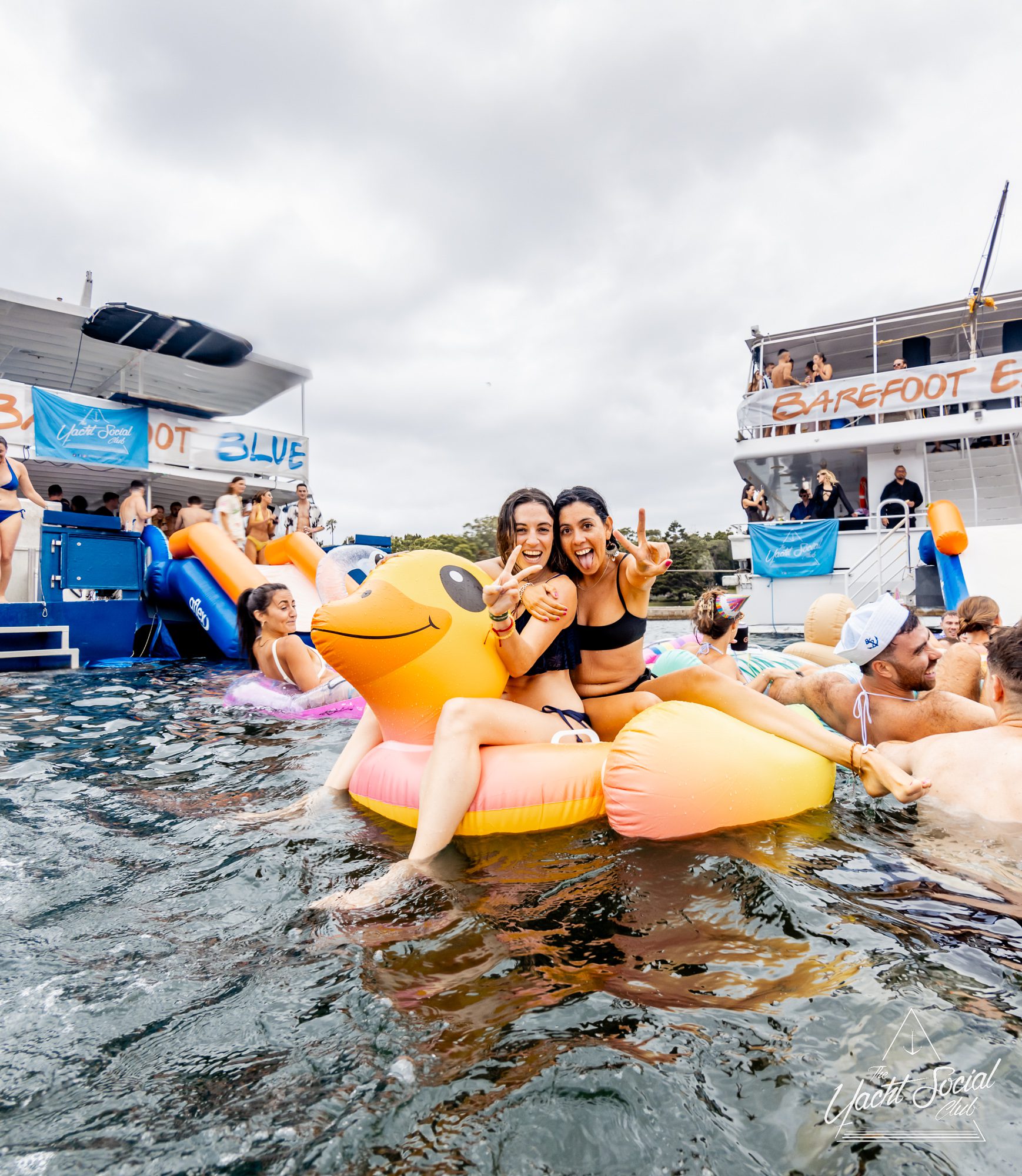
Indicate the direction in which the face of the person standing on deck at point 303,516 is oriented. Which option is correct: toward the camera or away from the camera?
toward the camera

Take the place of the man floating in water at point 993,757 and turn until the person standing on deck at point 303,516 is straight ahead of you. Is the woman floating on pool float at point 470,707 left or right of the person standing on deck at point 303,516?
left

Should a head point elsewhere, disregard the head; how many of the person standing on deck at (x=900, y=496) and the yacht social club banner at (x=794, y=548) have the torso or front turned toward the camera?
2

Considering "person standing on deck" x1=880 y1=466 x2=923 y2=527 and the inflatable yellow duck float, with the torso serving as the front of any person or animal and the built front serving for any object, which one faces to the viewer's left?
the inflatable yellow duck float

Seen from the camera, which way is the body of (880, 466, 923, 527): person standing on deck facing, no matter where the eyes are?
toward the camera

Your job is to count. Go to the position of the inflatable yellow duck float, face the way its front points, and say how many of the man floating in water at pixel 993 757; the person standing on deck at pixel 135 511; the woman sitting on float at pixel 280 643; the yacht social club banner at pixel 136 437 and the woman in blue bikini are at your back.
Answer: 1

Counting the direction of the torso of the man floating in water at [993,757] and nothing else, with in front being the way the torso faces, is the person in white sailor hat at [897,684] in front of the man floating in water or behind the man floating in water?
in front

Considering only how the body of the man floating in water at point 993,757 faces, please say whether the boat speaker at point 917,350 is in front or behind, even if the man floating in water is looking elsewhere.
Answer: in front

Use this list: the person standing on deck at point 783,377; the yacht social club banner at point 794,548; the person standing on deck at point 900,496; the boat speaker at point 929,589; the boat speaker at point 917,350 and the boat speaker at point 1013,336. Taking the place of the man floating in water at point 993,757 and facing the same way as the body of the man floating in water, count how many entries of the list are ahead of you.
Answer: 6

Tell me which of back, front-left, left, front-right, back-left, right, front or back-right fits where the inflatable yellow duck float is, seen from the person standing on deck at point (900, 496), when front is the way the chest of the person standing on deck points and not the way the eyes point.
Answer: front

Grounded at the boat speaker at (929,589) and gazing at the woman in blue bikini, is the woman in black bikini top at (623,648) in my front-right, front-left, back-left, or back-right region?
front-left

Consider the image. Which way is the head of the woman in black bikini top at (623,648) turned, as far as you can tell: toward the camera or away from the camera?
toward the camera

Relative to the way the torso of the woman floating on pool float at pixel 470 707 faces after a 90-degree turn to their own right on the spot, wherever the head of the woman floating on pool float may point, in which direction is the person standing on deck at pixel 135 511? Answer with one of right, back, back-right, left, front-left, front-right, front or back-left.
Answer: front

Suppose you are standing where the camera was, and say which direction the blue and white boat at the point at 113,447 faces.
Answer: facing away from the viewer and to the left of the viewer

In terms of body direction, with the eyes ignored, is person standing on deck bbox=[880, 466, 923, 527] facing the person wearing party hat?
yes
